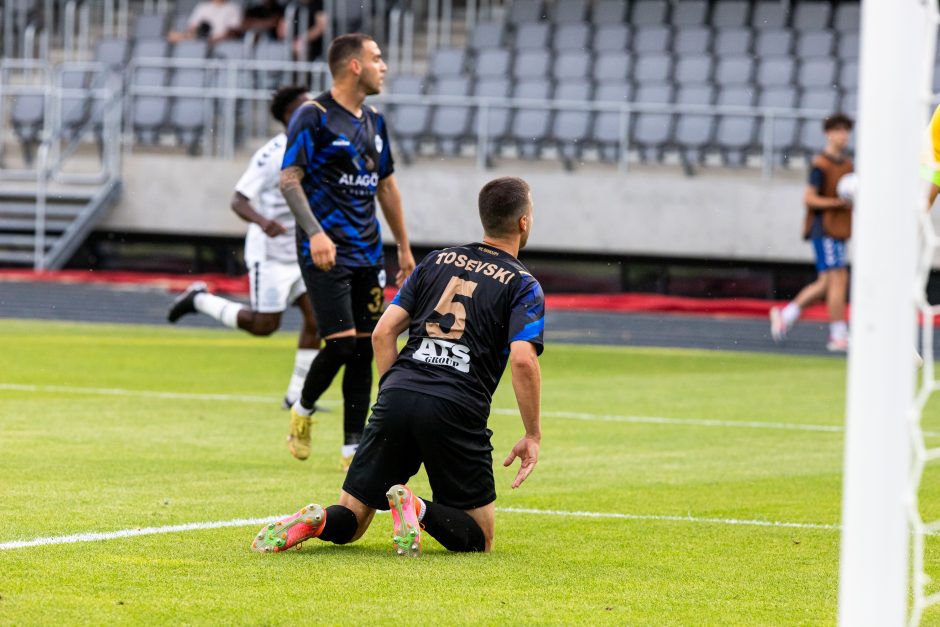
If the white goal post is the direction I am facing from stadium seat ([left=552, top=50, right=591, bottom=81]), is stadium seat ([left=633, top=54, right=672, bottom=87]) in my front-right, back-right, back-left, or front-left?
front-left

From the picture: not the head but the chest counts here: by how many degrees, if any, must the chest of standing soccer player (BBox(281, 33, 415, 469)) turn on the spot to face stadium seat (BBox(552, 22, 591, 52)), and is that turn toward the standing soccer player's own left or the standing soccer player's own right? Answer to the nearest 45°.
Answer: approximately 135° to the standing soccer player's own left

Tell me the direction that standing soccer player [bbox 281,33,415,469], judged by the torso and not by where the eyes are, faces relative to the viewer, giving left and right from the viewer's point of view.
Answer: facing the viewer and to the right of the viewer

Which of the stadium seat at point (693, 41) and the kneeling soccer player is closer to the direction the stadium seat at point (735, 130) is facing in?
the kneeling soccer player

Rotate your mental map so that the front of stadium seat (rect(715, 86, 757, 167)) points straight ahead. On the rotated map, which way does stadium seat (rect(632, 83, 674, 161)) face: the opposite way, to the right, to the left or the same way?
the same way

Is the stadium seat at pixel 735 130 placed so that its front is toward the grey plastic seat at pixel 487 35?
no

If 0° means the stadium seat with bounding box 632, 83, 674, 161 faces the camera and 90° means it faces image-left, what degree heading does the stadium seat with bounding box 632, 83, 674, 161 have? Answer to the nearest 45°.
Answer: approximately 0°

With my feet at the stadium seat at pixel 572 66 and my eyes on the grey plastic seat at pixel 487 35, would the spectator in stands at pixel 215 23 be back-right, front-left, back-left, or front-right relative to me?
front-left

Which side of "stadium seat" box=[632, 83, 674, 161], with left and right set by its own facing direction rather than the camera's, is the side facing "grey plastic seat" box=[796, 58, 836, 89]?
left

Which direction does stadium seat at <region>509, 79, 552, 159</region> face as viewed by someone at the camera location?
facing the viewer

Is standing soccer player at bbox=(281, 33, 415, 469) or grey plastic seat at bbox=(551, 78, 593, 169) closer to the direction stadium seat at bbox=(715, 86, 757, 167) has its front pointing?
the standing soccer player

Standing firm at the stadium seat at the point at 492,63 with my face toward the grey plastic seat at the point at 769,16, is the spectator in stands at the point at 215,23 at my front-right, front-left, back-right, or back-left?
back-left

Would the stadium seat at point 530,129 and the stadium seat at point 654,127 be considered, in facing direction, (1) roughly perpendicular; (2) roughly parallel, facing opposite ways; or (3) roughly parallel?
roughly parallel
